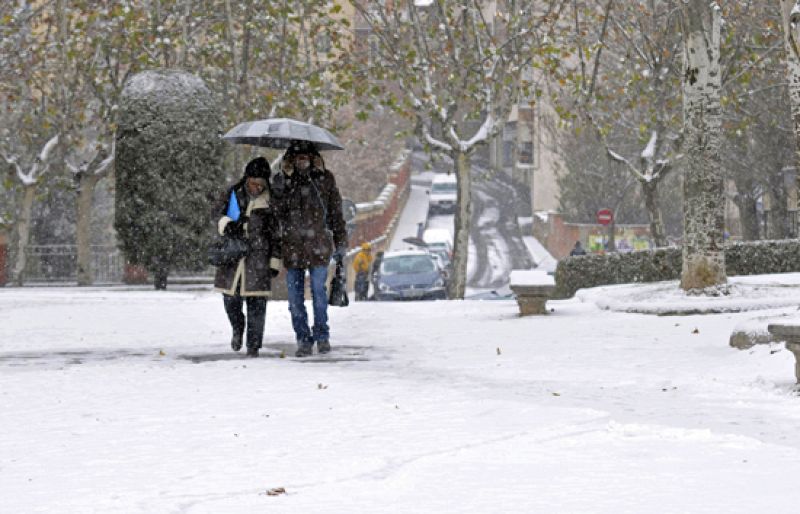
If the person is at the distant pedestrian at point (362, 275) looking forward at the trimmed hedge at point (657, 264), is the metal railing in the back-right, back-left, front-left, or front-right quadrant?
back-right

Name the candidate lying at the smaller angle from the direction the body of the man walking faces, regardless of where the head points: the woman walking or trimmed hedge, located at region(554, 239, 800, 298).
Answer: the woman walking

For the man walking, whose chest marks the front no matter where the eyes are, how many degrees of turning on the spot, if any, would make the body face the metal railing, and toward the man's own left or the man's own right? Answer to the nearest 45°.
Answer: approximately 180°

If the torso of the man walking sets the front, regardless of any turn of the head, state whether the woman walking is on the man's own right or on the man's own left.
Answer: on the man's own right

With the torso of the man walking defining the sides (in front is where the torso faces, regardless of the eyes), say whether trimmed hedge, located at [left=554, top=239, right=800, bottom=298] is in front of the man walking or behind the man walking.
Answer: behind

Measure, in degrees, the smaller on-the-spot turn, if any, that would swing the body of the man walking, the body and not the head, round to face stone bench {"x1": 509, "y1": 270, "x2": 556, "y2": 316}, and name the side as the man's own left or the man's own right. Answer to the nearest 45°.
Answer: approximately 135° to the man's own left

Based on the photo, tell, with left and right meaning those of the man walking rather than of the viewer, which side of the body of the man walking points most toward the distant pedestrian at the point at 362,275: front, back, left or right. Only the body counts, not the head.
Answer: back

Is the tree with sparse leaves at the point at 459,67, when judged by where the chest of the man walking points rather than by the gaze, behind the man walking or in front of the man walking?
behind

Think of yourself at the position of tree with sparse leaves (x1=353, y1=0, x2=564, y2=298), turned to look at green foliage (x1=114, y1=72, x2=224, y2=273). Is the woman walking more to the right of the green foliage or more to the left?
left

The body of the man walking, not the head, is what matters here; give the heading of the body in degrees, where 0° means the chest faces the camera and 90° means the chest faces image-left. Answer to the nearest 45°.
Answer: approximately 0°
